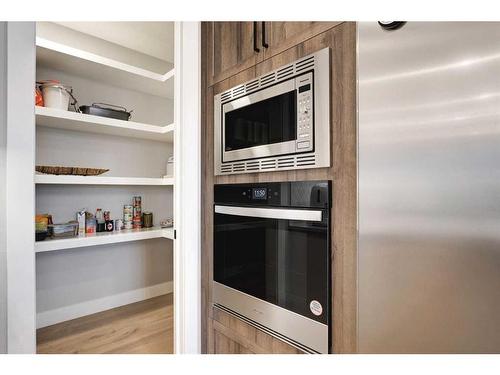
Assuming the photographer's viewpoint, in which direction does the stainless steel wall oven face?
facing the viewer and to the left of the viewer

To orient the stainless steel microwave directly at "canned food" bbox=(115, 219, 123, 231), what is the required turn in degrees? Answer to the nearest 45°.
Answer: approximately 90° to its right

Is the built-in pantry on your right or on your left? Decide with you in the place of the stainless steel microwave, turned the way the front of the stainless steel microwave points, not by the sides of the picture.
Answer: on your right

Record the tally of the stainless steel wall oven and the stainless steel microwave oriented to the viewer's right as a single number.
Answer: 0

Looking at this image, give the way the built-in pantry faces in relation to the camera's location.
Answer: facing the viewer and to the right of the viewer

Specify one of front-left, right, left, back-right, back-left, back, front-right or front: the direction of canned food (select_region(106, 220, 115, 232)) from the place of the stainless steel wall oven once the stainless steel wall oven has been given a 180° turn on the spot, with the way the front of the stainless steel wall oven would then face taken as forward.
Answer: left

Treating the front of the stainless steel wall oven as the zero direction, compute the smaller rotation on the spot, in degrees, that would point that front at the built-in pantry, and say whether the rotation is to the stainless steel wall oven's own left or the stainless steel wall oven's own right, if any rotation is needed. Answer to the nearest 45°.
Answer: approximately 90° to the stainless steel wall oven's own right

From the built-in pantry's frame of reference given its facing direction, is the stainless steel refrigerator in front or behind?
in front

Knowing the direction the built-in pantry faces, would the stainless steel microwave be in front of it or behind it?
in front

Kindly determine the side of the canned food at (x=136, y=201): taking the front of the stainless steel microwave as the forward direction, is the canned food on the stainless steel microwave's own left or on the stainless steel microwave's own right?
on the stainless steel microwave's own right
